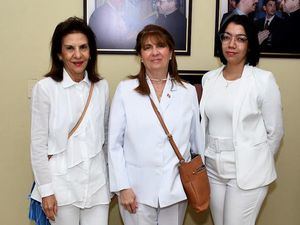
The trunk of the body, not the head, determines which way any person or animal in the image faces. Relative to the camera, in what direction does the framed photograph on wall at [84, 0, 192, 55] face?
facing the viewer

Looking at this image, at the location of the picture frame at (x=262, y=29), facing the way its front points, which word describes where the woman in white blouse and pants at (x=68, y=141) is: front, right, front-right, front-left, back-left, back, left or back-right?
front-right

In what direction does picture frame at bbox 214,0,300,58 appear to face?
toward the camera

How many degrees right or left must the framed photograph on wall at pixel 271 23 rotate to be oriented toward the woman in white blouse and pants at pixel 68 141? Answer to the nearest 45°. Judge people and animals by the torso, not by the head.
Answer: approximately 45° to its right

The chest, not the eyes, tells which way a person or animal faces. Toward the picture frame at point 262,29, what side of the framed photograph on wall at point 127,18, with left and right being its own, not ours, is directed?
left

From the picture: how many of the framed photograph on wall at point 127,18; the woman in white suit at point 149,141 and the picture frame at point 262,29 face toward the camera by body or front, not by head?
3

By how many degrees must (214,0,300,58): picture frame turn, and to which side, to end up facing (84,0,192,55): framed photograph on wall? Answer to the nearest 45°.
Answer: approximately 90° to its right

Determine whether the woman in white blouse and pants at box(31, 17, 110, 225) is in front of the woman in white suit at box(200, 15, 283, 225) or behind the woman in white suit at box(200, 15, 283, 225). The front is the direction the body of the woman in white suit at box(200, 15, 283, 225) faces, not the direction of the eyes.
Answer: in front

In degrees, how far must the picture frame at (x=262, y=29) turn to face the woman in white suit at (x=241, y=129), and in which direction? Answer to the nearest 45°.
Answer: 0° — it already faces them

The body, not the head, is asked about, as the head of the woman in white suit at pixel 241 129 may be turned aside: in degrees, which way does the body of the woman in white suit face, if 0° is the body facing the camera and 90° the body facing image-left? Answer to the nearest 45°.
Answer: approximately 45°

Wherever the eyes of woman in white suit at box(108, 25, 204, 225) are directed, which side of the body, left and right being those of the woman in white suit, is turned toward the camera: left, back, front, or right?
front
